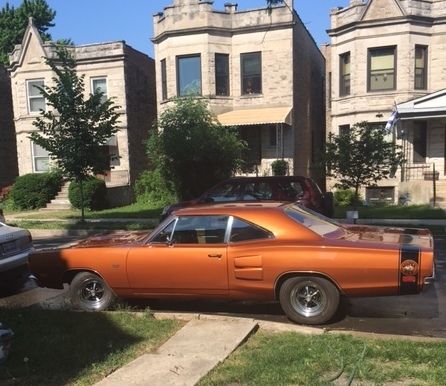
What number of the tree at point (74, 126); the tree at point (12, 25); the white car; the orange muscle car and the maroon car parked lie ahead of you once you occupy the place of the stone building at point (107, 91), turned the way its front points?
4

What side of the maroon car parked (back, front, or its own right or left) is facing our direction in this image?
left

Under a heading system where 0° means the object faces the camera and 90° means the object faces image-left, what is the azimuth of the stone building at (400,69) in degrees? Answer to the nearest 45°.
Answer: approximately 0°

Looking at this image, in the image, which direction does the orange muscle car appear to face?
to the viewer's left

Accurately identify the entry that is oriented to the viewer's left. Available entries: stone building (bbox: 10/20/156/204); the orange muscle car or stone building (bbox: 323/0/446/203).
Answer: the orange muscle car

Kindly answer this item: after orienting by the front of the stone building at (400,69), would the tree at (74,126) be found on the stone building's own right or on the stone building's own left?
on the stone building's own right

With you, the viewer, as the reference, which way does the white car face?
facing away from the viewer and to the left of the viewer

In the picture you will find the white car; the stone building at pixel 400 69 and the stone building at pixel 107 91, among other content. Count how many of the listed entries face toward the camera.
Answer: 2

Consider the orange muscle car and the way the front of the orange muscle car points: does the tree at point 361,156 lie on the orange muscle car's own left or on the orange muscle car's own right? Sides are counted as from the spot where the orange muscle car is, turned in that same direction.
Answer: on the orange muscle car's own right
